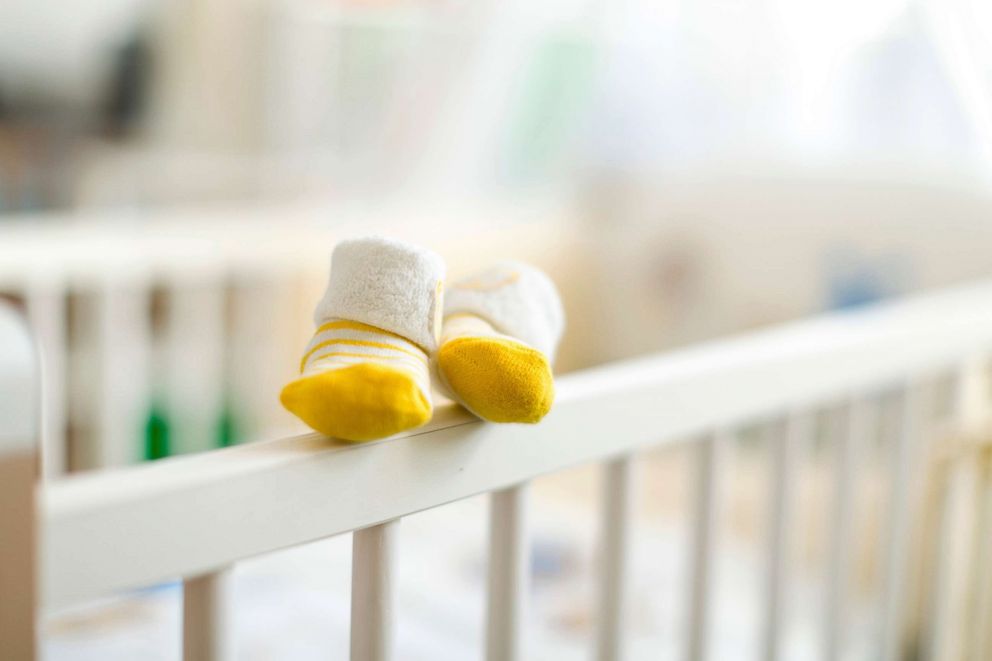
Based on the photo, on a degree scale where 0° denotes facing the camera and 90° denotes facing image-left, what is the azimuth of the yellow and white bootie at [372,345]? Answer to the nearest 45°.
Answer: approximately 0°
